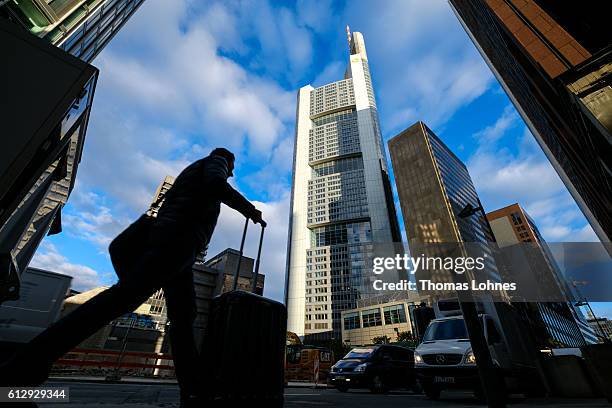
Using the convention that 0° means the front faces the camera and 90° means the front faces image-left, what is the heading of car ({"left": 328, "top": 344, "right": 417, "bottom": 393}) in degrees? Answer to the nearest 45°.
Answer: approximately 45°

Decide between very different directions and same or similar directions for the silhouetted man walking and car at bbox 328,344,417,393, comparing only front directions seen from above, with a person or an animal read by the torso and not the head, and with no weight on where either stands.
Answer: very different directions

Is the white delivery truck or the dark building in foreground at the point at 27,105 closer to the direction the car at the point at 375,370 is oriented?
the dark building in foreground

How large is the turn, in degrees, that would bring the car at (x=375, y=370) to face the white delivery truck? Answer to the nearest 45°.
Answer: approximately 90° to its left

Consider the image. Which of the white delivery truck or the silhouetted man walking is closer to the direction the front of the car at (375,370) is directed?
the silhouetted man walking

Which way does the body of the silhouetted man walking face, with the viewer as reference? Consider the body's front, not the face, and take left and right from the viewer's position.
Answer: facing to the right of the viewer
